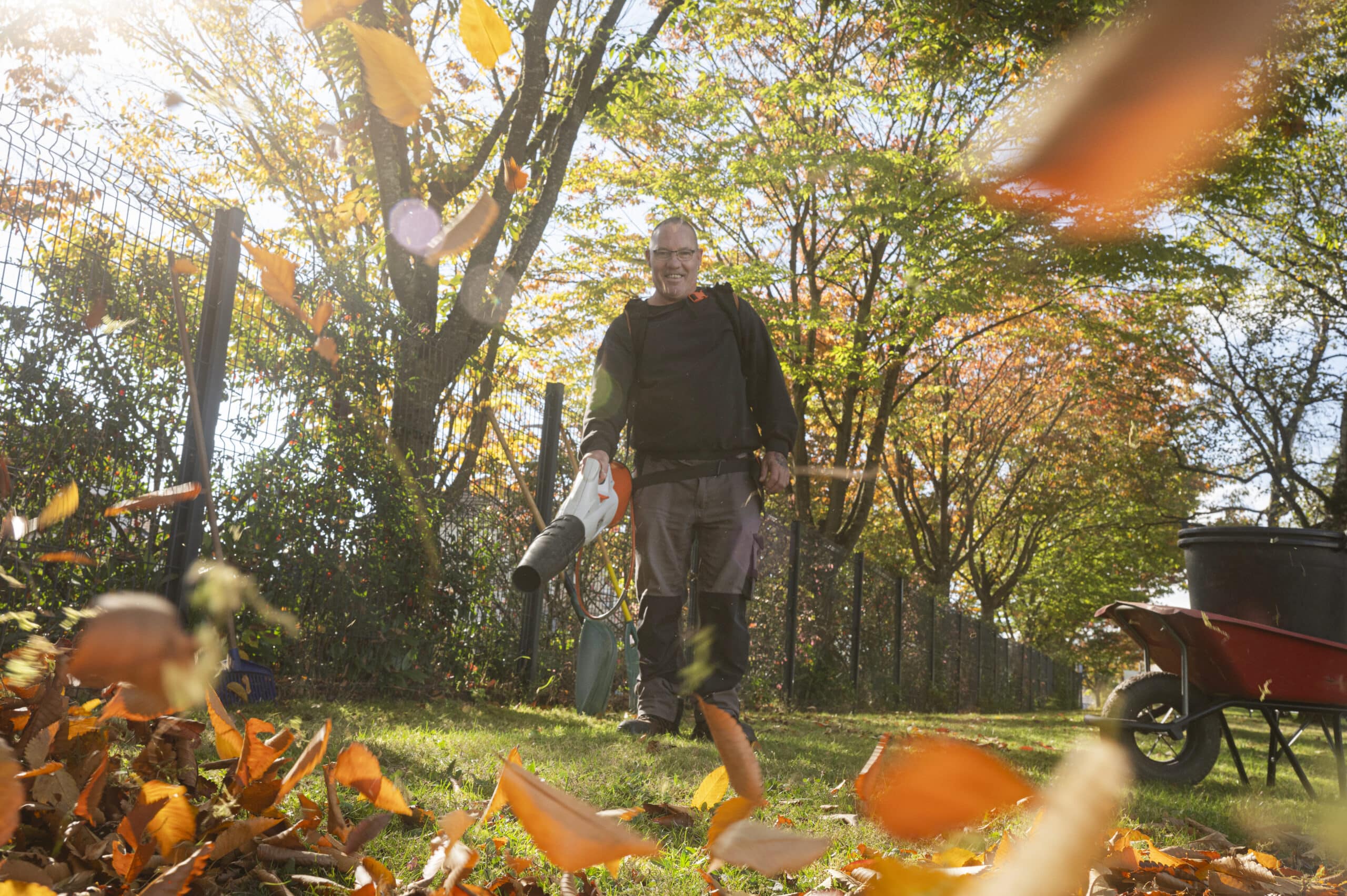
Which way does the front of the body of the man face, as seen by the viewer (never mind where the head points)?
toward the camera

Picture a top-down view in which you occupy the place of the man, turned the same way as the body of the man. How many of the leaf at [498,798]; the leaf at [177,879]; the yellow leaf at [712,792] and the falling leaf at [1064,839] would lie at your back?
0

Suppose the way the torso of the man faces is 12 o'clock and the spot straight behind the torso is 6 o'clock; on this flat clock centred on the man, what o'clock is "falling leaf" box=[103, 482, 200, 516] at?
The falling leaf is roughly at 3 o'clock from the man.

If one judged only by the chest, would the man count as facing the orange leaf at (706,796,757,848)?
yes

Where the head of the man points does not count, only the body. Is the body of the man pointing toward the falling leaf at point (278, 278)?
no

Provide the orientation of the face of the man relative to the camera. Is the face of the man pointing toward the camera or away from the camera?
toward the camera

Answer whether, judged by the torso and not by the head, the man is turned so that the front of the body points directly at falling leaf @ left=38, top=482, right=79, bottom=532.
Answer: no

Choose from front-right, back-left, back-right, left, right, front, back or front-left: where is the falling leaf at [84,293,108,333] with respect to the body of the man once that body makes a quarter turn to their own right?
front

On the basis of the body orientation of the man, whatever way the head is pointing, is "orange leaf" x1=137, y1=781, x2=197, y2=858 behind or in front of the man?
in front

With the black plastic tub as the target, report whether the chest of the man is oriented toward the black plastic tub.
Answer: no

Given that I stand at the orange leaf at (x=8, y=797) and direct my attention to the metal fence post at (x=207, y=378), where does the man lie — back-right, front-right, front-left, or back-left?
front-right

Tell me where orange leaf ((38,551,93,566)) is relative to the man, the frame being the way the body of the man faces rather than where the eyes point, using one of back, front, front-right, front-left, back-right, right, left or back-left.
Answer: right

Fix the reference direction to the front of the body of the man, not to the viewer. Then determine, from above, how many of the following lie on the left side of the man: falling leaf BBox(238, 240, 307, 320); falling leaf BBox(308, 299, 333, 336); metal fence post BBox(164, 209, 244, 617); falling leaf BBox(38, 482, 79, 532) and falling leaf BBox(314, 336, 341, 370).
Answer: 0

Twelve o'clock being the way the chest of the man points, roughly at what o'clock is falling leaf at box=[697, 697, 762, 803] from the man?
The falling leaf is roughly at 12 o'clock from the man.

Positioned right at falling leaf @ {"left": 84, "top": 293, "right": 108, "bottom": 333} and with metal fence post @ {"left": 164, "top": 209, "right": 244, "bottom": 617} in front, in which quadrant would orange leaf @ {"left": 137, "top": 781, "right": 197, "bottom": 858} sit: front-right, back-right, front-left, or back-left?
back-right

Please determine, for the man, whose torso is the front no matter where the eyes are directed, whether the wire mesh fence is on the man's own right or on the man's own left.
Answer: on the man's own right

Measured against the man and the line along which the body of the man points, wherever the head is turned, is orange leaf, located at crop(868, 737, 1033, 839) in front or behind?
in front

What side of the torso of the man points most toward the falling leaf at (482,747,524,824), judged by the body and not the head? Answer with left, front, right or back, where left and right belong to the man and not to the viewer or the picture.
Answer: front
